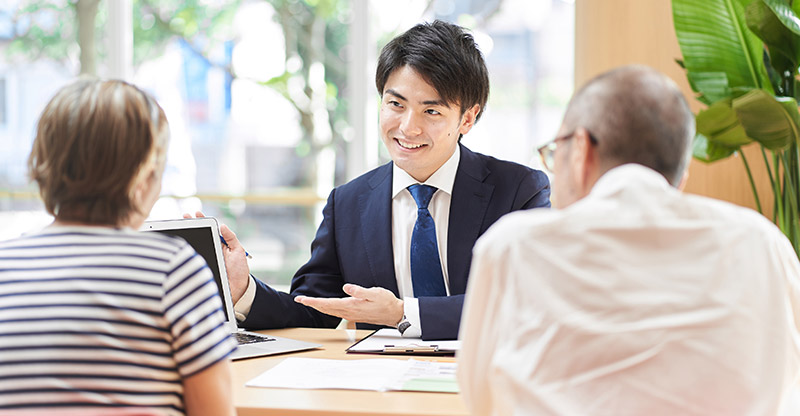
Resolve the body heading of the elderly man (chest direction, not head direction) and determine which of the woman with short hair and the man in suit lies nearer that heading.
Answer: the man in suit

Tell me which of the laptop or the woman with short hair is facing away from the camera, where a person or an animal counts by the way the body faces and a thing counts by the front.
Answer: the woman with short hair

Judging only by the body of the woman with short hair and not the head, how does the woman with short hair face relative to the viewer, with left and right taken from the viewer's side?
facing away from the viewer

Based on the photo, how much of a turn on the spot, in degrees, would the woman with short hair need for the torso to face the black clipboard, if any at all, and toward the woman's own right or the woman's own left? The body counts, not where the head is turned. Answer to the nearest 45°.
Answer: approximately 45° to the woman's own right

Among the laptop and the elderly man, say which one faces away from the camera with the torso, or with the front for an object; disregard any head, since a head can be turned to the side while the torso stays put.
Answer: the elderly man

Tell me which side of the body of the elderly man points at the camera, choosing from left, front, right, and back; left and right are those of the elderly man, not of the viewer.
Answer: back

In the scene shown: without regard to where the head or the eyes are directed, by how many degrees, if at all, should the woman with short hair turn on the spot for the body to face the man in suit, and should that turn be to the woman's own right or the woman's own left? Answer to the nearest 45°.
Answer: approximately 45° to the woman's own right

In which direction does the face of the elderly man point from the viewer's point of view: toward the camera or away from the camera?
away from the camera

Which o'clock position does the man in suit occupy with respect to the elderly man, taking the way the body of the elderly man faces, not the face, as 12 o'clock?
The man in suit is roughly at 11 o'clock from the elderly man.

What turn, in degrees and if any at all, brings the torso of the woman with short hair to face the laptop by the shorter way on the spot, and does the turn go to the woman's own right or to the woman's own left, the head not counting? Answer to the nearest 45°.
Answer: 0° — they already face it

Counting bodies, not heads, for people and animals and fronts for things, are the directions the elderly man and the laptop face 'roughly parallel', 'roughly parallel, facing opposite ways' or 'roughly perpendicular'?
roughly perpendicular
